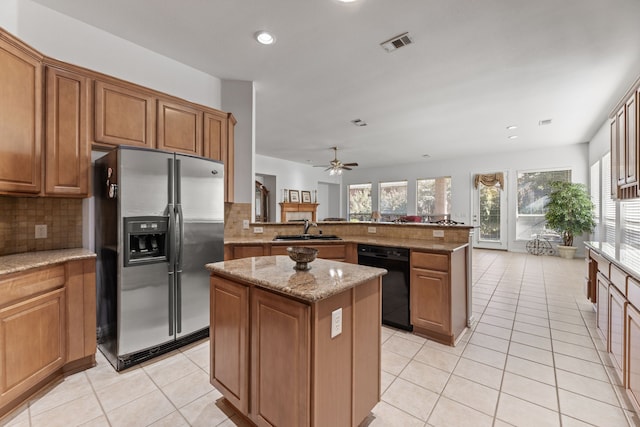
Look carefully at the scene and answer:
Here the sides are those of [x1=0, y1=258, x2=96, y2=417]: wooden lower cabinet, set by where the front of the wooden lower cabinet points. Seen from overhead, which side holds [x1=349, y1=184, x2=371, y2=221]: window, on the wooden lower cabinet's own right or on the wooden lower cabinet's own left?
on the wooden lower cabinet's own left

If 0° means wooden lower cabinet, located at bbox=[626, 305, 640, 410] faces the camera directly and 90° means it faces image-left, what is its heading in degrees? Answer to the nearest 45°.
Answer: approximately 90°

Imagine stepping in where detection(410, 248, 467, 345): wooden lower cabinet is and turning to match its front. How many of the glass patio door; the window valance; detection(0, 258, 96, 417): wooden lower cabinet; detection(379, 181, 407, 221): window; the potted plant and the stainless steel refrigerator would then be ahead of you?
2

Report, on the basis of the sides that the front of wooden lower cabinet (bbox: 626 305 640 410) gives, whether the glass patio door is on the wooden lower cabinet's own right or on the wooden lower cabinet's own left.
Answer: on the wooden lower cabinet's own right

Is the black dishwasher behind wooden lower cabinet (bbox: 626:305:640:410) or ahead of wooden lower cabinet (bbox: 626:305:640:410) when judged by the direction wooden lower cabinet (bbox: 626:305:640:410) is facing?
ahead

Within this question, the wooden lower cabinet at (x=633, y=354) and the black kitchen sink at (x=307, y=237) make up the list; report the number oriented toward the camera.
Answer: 1

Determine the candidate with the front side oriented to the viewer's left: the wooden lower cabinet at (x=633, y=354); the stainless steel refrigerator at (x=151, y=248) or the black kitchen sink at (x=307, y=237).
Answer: the wooden lower cabinet

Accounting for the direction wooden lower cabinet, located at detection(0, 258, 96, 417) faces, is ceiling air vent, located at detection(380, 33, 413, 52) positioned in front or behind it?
in front

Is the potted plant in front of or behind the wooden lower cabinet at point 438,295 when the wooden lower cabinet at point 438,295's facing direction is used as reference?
behind

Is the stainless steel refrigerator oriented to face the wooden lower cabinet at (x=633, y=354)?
yes

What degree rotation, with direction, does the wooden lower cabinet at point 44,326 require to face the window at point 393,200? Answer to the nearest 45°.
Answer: approximately 45° to its left

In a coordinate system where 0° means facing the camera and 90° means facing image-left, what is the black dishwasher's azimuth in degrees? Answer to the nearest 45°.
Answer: approximately 45°

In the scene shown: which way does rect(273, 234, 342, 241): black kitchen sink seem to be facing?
toward the camera

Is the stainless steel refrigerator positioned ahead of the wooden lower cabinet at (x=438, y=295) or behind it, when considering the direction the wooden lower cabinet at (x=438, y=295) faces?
ahead
